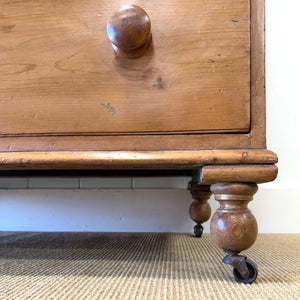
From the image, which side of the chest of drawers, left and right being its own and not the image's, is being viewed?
front
